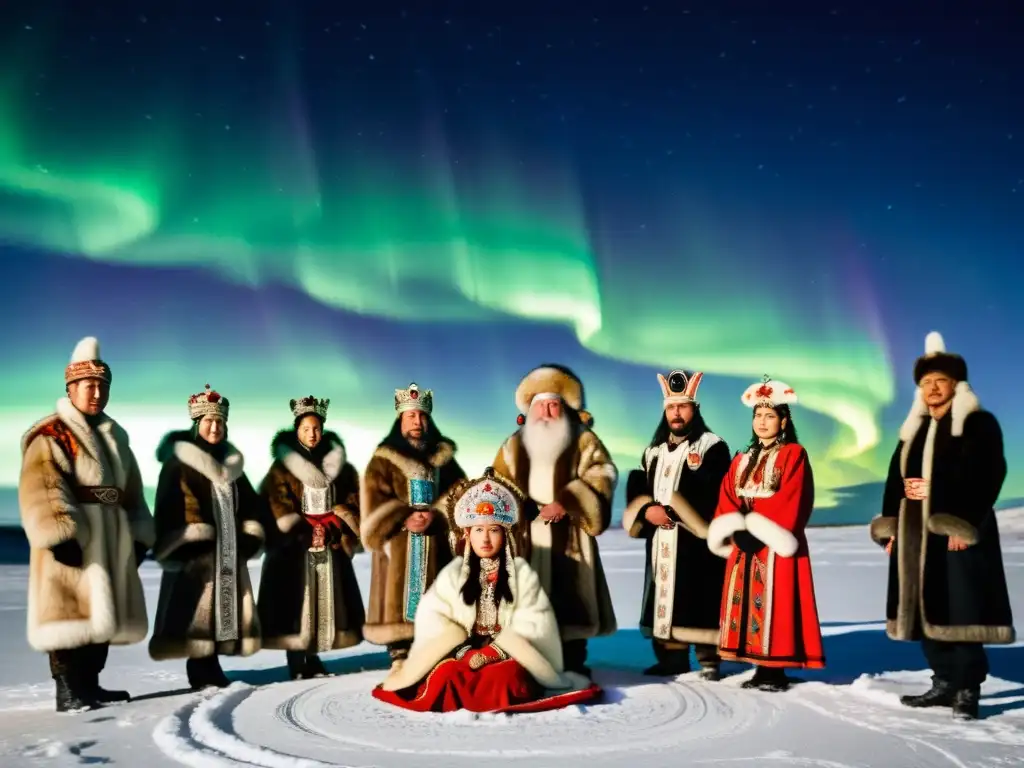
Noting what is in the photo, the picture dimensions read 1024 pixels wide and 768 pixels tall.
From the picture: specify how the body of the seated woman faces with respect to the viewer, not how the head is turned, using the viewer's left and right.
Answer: facing the viewer

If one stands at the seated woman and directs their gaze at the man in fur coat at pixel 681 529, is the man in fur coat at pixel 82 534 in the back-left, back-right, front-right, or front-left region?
back-left

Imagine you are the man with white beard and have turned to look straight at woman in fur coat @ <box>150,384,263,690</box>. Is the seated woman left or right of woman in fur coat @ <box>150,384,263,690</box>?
left

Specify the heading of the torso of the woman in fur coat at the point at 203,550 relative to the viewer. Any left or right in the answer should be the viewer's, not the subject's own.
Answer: facing the viewer and to the right of the viewer

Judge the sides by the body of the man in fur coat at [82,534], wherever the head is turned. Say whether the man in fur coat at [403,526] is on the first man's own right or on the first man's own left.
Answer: on the first man's own left

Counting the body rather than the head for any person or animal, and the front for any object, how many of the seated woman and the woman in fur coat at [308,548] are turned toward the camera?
2

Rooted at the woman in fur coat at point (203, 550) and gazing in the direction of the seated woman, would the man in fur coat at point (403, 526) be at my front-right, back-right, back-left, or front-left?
front-left

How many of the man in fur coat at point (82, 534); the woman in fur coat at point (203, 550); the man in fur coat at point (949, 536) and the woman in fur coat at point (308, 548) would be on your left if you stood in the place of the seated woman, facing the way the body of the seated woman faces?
1

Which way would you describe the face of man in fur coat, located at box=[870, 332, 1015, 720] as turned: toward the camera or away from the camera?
toward the camera

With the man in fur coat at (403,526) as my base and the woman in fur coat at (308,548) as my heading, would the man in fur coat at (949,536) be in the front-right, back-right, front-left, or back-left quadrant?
back-left

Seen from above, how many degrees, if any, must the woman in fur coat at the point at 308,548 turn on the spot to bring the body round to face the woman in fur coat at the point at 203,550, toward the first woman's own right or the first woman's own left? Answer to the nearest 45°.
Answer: approximately 45° to the first woman's own right

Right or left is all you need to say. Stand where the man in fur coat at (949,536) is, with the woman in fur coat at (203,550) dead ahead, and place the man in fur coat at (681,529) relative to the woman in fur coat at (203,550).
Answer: right

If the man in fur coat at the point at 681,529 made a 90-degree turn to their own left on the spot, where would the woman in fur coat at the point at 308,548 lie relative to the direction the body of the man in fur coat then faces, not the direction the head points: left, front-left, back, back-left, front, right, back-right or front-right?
back-right

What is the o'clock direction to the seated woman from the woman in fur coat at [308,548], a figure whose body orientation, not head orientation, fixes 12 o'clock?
The seated woman is roughly at 11 o'clock from the woman in fur coat.
